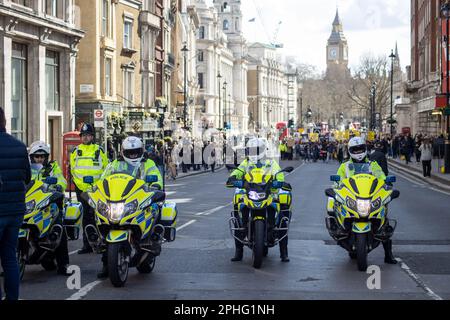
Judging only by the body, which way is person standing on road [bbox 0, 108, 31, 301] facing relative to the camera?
away from the camera

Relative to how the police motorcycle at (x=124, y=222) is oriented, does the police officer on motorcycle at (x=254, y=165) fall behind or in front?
behind

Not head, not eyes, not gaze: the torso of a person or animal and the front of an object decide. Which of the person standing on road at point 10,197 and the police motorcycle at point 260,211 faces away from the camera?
the person standing on road

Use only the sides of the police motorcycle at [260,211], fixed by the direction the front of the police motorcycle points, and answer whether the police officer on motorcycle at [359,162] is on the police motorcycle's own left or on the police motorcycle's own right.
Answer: on the police motorcycle's own left

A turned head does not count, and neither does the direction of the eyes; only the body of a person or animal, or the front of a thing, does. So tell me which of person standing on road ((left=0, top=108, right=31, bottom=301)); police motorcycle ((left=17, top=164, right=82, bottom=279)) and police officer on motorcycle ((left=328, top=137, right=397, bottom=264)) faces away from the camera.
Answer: the person standing on road

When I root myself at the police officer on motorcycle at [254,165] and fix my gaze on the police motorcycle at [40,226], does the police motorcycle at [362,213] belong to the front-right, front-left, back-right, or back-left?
back-left

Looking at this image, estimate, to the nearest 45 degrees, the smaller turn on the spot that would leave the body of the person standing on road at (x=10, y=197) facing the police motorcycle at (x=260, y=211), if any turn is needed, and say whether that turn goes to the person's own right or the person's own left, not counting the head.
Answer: approximately 45° to the person's own right

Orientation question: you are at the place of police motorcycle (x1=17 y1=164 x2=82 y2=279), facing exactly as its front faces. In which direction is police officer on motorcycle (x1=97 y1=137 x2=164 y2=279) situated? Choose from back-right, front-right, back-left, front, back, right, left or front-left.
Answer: back-left

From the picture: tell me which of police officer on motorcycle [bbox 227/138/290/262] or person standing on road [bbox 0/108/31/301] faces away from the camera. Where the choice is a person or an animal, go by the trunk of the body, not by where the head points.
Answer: the person standing on road

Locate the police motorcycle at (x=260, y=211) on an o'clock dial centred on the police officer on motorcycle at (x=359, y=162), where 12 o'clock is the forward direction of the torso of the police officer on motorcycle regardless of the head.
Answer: The police motorcycle is roughly at 2 o'clock from the police officer on motorcycle.
